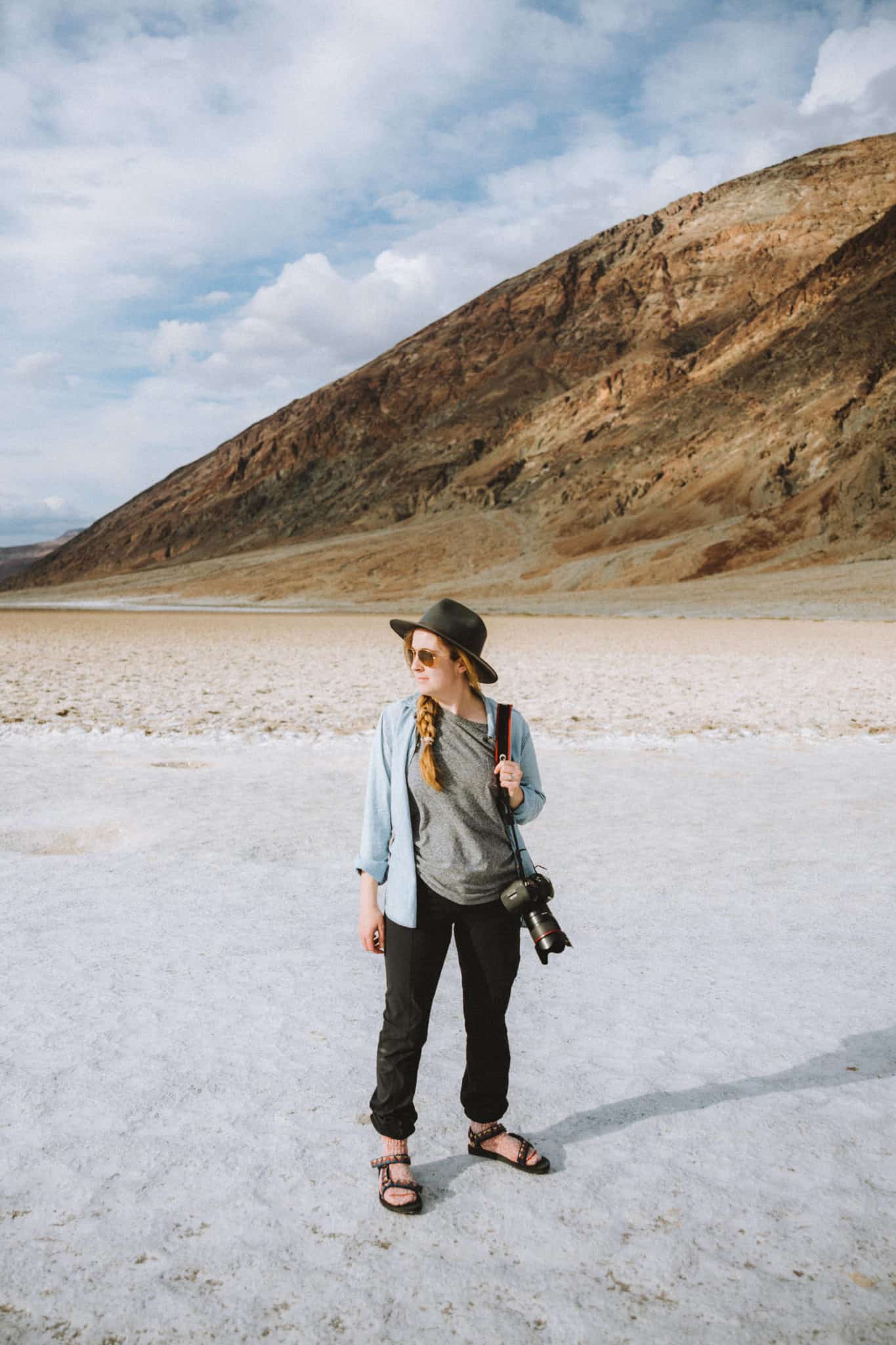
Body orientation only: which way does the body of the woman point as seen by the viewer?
toward the camera
